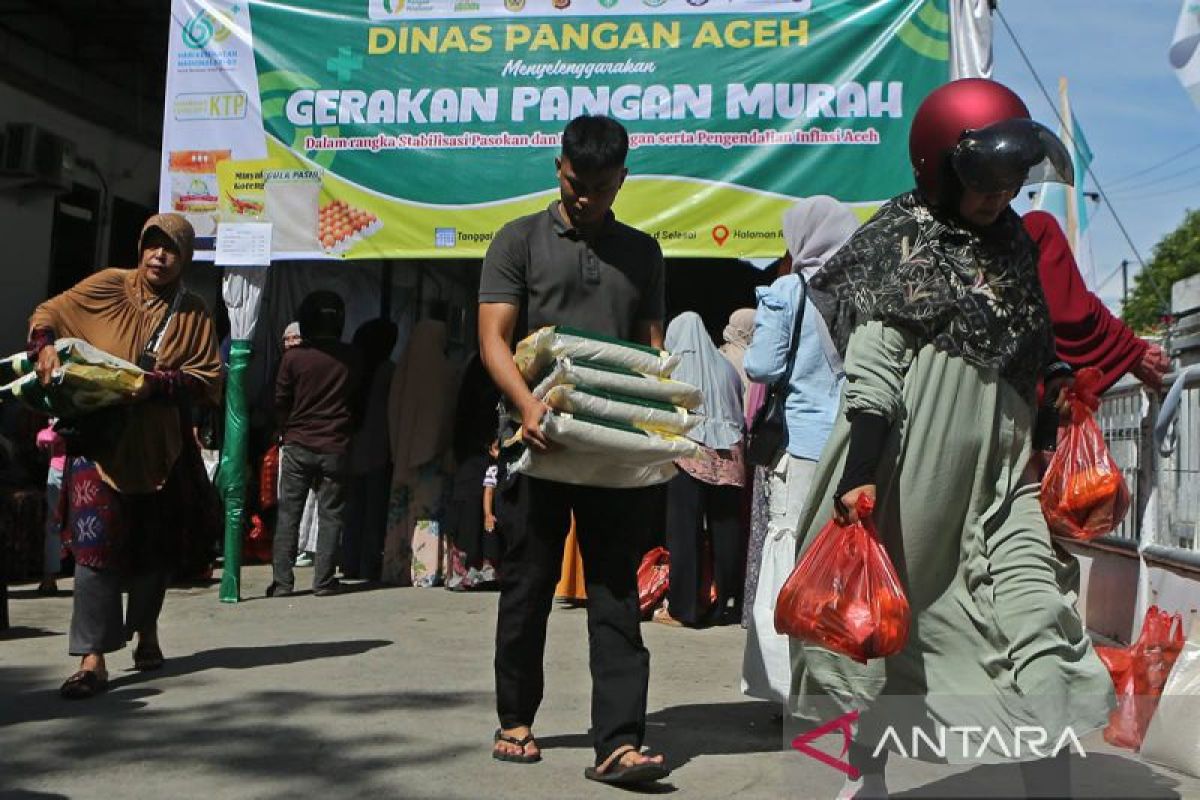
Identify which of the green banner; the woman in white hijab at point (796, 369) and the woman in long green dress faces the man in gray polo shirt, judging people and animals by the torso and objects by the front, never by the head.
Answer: the green banner

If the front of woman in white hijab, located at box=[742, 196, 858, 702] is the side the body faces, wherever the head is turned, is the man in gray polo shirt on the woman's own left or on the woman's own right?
on the woman's own left

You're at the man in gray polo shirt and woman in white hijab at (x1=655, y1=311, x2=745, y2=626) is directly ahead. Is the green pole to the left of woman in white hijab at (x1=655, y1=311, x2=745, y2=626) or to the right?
left

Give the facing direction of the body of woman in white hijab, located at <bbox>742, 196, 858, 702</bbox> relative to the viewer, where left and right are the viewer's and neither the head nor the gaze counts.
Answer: facing away from the viewer and to the left of the viewer

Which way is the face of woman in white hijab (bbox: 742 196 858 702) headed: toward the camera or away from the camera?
away from the camera

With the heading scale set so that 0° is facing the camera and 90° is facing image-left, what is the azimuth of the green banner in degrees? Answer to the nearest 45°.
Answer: approximately 0°

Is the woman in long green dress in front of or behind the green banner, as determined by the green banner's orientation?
in front

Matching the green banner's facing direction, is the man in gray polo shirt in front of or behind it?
in front

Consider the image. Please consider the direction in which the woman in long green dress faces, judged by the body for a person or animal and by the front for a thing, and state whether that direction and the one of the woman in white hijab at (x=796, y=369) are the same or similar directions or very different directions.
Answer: very different directions

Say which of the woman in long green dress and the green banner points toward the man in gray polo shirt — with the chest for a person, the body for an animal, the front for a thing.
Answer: the green banner

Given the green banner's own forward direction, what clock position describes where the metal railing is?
The metal railing is roughly at 10 o'clock from the green banner.

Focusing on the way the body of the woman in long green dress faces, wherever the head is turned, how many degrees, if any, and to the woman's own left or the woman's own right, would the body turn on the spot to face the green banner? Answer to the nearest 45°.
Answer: approximately 180°
